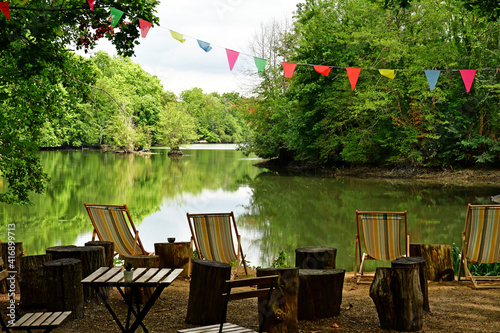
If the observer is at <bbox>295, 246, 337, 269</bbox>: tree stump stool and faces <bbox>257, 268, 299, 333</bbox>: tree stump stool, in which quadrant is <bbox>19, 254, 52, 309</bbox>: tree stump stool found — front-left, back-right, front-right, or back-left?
front-right

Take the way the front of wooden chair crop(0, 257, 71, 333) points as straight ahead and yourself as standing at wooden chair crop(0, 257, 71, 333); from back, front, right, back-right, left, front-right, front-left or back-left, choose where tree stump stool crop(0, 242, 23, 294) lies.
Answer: left

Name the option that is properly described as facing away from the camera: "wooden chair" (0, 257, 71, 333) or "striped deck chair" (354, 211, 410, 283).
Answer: the striped deck chair

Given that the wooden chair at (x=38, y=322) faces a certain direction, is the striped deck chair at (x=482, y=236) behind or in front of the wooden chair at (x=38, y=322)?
in front

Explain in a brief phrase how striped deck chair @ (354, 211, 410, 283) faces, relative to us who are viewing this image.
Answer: facing away from the viewer

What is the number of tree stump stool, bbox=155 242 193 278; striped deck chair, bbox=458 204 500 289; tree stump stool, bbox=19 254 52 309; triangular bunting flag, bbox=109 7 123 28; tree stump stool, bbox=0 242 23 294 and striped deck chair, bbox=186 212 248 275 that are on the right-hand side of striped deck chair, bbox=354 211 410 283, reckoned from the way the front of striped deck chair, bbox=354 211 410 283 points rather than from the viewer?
1

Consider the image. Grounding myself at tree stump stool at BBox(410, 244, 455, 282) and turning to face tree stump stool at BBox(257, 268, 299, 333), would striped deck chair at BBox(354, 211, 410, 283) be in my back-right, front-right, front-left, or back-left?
front-right

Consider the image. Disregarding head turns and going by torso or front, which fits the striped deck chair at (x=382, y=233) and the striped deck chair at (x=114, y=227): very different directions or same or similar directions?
same or similar directions

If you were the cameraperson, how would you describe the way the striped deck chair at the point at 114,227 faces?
facing away from the viewer and to the right of the viewer

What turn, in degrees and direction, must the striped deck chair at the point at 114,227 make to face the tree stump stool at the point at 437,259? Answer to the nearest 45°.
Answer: approximately 45° to its right

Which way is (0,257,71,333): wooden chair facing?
to the viewer's right

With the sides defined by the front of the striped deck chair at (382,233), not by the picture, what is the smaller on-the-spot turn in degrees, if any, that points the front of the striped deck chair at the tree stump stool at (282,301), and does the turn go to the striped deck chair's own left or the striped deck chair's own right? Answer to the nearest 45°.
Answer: approximately 180°
